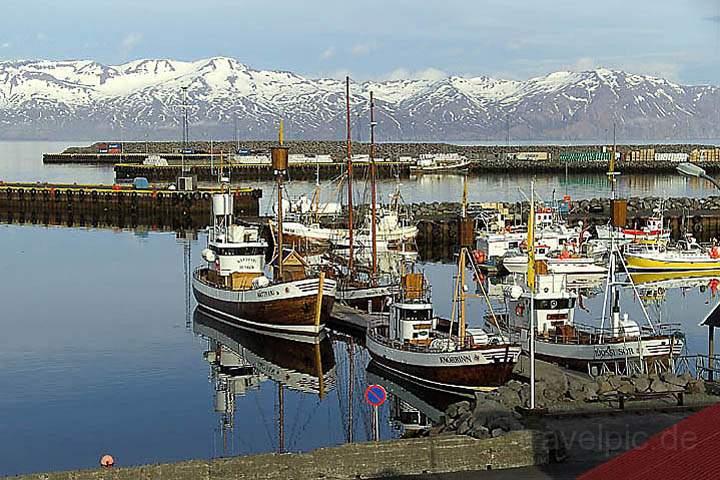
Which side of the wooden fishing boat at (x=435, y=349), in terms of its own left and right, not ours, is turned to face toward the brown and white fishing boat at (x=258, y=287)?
back

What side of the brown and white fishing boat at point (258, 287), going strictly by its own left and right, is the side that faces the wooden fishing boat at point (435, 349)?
front

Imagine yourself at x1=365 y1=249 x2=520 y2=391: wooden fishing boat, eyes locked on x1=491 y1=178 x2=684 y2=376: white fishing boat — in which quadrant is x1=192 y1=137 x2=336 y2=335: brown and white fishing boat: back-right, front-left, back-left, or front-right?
back-left

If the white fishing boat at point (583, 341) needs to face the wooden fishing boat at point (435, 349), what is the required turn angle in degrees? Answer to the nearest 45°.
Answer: approximately 135° to its right

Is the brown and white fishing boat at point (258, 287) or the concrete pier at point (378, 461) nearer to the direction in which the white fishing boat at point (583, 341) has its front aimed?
the concrete pier

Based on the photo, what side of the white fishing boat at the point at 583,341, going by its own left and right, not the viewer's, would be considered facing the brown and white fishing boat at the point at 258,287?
back

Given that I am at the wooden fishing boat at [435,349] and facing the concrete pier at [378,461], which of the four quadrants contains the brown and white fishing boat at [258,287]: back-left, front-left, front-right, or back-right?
back-right

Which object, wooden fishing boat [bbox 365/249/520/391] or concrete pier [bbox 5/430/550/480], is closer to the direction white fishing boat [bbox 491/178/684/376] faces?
the concrete pier

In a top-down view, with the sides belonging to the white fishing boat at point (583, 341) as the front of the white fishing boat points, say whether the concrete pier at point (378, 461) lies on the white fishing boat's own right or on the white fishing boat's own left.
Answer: on the white fishing boat's own right

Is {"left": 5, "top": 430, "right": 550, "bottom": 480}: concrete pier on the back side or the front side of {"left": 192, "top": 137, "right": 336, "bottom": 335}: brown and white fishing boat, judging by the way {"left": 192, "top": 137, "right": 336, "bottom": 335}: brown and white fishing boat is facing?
on the front side

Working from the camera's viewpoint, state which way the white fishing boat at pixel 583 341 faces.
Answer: facing the viewer and to the right of the viewer

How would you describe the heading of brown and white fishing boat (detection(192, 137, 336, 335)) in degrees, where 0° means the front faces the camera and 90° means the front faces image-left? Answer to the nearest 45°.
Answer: approximately 315°

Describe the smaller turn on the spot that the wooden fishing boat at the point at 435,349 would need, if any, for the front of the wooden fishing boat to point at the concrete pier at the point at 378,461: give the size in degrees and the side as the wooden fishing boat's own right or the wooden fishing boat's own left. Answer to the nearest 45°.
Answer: approximately 45° to the wooden fishing boat's own right
